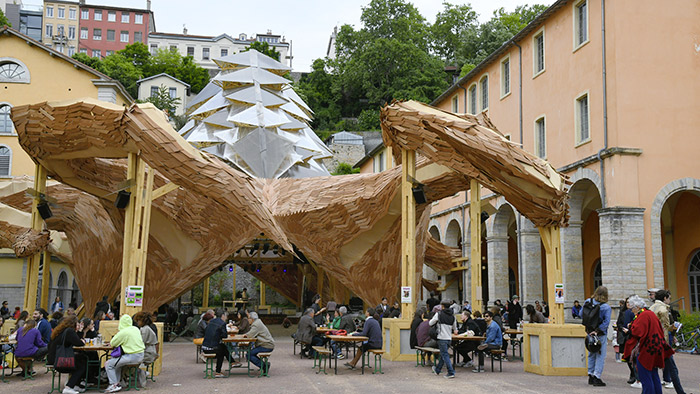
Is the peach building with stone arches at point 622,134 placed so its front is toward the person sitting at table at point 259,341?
yes

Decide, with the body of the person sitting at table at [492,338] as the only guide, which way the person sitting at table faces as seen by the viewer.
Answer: to the viewer's left

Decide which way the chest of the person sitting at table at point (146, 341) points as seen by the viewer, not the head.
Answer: to the viewer's left

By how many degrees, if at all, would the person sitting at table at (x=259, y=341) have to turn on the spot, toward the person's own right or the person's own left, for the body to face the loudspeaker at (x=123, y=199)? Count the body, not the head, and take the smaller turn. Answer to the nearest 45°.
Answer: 0° — they already face it

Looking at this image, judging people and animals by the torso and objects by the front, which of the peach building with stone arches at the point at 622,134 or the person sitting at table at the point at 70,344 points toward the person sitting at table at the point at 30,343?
the peach building with stone arches

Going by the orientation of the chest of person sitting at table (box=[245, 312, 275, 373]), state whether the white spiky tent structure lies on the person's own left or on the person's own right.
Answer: on the person's own right

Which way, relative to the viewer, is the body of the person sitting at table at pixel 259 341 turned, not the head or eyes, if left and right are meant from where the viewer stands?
facing to the left of the viewer

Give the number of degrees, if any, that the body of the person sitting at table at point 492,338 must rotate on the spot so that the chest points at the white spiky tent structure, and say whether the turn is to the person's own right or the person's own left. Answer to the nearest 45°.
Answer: approximately 45° to the person's own right

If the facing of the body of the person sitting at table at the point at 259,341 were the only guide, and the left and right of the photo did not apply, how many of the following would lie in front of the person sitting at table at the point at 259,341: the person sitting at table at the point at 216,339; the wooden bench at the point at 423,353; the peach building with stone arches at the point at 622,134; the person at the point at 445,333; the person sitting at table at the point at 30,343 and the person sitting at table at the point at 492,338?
2

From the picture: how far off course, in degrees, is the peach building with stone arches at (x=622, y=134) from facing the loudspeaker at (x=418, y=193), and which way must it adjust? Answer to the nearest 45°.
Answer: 0° — it already faces it
